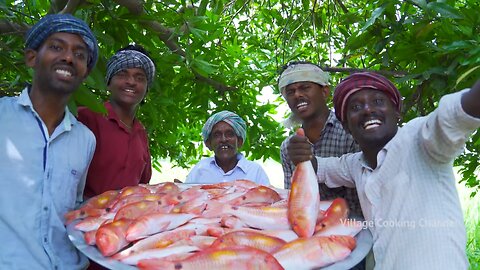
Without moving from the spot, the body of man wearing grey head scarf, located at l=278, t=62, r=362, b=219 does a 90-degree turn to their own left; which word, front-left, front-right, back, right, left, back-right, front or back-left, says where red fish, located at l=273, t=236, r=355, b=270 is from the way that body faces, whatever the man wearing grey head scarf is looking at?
front-right

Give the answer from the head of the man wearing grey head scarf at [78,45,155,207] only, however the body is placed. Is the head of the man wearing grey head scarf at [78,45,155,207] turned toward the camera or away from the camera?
toward the camera

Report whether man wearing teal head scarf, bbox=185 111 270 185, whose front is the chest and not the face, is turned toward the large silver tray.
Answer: yes

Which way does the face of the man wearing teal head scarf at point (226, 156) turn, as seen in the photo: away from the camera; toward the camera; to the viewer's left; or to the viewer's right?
toward the camera

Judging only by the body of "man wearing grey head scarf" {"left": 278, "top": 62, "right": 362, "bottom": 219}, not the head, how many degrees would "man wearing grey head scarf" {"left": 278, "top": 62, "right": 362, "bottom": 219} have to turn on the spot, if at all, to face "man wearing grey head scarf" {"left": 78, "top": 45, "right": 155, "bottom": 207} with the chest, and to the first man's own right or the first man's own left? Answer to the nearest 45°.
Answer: approximately 45° to the first man's own right

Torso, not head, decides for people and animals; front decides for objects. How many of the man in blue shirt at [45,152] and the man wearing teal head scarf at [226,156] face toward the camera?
2

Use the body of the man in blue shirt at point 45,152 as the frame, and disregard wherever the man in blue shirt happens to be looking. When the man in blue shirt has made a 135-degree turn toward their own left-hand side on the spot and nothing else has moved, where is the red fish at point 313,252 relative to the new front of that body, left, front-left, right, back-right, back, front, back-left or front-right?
right

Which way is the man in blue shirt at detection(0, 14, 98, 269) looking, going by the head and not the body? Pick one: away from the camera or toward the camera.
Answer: toward the camera

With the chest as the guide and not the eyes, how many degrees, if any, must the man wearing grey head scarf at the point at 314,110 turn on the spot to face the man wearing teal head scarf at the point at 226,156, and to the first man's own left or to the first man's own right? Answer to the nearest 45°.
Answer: approximately 90° to the first man's own right

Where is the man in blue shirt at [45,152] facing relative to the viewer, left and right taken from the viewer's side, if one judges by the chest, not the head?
facing the viewer

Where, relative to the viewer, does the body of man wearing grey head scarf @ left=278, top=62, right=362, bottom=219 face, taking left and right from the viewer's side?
facing the viewer and to the left of the viewer

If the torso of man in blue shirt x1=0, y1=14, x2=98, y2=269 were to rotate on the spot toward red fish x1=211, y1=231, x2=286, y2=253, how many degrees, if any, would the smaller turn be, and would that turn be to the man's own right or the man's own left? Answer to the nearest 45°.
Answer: approximately 45° to the man's own left

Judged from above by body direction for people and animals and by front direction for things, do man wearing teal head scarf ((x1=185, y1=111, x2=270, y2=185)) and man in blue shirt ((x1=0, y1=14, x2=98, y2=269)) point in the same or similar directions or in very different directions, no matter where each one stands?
same or similar directions

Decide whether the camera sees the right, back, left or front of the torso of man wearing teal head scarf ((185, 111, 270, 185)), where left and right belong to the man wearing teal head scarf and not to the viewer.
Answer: front

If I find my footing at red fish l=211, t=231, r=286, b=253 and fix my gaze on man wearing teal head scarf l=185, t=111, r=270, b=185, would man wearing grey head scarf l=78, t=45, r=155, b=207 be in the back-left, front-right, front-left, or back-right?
front-left
